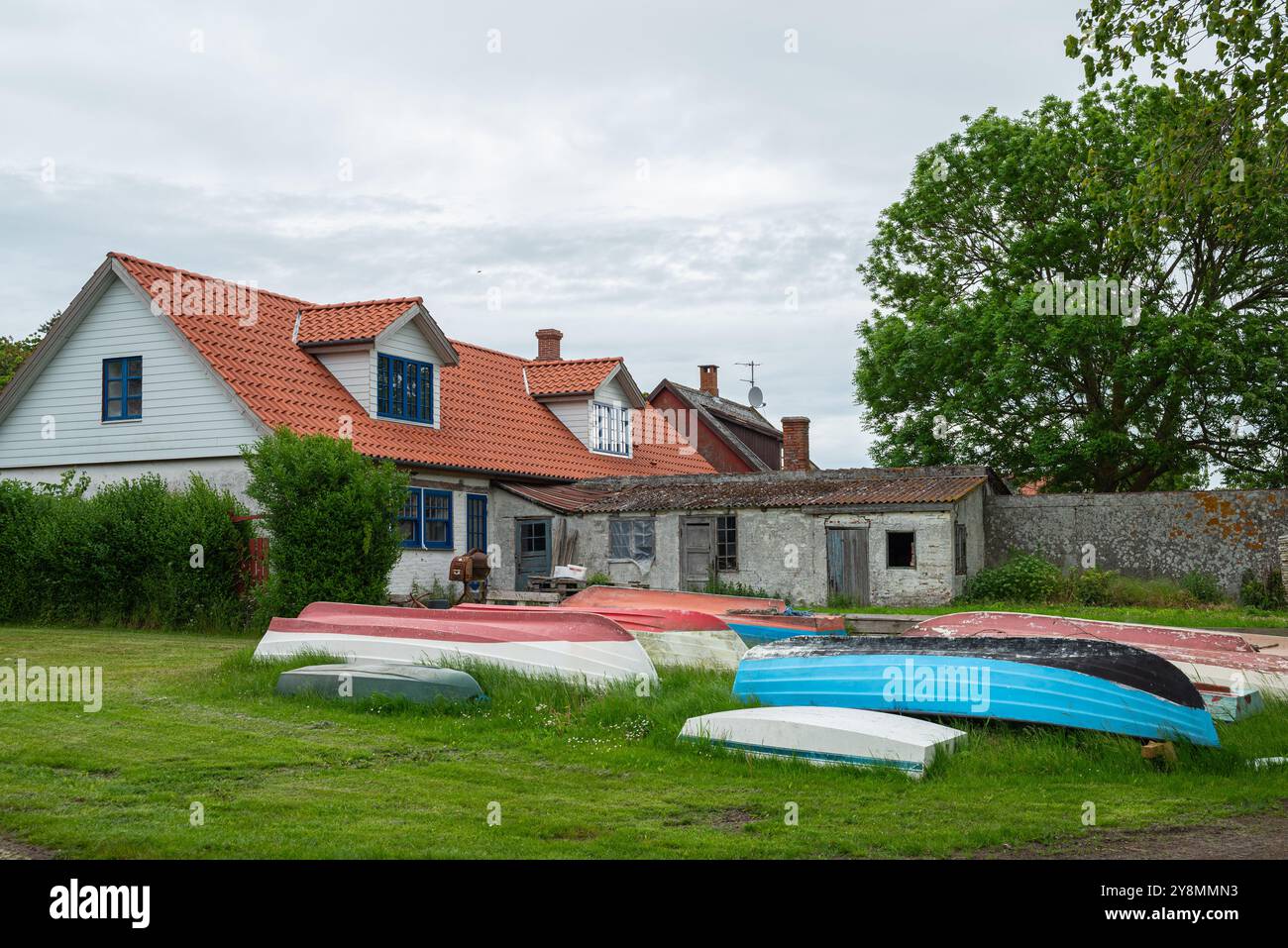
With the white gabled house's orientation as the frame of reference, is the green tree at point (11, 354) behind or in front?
behind

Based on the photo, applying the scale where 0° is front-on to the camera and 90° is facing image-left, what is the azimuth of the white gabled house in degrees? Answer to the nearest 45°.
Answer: approximately 315°

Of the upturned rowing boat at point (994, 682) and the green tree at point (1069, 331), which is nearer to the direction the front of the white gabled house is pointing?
the upturned rowing boat

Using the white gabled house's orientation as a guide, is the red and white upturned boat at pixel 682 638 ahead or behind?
ahead

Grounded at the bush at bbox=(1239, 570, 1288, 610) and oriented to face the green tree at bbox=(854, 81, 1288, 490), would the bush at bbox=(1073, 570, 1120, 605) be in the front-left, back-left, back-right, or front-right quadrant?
front-left

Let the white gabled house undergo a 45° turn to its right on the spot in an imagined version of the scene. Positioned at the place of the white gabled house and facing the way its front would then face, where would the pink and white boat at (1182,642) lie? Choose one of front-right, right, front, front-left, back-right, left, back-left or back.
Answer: front-left

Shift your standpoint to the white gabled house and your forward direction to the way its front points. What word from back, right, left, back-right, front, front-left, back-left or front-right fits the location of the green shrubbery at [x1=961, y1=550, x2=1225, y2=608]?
front-left

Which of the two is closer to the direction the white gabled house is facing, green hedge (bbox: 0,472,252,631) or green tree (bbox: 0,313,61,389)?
the green hedge

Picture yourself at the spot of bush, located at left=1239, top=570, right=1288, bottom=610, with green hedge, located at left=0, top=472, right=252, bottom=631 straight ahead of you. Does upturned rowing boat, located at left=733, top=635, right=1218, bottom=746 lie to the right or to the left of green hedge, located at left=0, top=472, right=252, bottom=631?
left

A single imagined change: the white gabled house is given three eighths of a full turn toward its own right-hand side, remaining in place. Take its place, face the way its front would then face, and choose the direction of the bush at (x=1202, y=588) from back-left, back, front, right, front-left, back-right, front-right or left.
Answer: back

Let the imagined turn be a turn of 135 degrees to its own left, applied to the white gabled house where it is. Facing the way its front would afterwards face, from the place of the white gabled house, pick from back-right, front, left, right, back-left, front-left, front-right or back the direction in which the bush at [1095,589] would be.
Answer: right

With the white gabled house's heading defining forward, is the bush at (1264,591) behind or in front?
in front

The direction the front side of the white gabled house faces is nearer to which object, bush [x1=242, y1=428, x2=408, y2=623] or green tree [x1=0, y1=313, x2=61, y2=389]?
the bush

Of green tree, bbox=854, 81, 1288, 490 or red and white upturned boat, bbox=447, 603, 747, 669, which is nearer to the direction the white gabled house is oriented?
the red and white upturned boat

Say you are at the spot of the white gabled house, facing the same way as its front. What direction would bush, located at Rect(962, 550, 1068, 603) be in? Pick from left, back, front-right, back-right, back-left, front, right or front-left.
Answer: front-left
